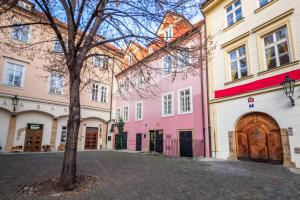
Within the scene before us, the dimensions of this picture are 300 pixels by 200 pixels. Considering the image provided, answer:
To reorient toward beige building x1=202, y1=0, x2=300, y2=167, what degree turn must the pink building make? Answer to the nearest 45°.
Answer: approximately 90° to its left

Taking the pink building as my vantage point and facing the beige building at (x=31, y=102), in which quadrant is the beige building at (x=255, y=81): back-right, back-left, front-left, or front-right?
back-left

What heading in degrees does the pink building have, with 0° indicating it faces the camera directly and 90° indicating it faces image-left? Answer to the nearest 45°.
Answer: approximately 45°

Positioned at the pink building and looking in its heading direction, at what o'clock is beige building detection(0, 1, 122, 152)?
The beige building is roughly at 2 o'clock from the pink building.
